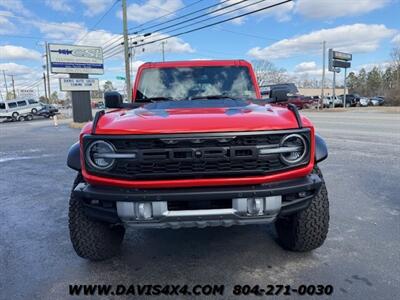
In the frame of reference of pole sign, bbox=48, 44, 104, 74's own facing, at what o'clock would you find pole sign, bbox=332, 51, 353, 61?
pole sign, bbox=332, 51, 353, 61 is roughly at 9 o'clock from pole sign, bbox=48, 44, 104, 74.

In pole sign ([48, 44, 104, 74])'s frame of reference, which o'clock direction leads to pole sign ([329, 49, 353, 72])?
pole sign ([329, 49, 353, 72]) is roughly at 9 o'clock from pole sign ([48, 44, 104, 74]).

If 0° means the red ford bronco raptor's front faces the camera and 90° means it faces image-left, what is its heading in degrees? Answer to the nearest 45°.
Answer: approximately 0°

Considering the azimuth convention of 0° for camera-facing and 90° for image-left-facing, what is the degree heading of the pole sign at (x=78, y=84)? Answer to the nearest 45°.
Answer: approximately 0°

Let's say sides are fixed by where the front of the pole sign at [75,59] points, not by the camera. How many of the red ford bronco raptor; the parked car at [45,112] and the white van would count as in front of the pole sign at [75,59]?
1

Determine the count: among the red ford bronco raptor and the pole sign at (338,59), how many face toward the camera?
2

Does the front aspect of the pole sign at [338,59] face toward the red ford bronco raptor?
yes

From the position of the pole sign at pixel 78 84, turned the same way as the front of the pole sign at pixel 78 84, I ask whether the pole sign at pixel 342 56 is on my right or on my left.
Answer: on my left
